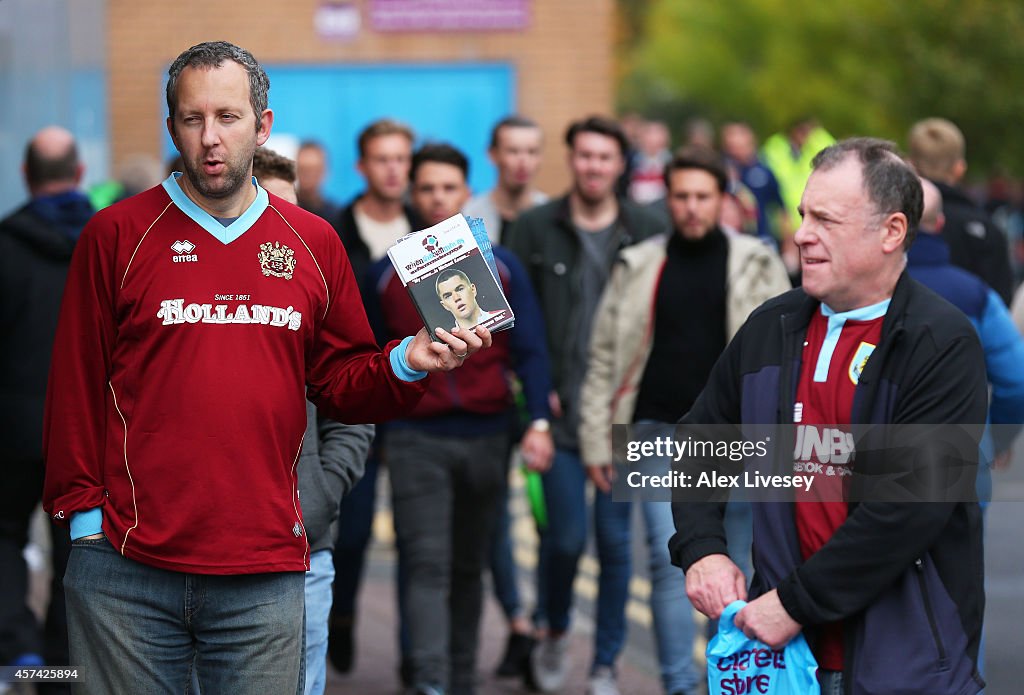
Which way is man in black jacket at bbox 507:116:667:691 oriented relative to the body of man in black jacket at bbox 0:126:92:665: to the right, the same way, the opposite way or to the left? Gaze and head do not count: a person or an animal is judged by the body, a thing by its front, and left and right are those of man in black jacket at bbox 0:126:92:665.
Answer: the opposite way

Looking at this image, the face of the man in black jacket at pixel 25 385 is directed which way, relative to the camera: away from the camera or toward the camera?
away from the camera

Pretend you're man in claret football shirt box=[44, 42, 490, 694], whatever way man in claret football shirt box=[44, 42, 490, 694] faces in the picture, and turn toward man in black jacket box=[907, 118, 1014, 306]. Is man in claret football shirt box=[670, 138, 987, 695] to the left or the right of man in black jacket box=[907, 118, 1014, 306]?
right

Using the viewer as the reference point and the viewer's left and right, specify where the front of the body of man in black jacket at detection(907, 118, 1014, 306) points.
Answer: facing away from the viewer

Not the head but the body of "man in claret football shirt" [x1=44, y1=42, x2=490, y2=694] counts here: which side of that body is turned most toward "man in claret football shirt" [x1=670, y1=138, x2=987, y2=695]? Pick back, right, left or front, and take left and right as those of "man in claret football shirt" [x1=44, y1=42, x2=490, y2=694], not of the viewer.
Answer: left

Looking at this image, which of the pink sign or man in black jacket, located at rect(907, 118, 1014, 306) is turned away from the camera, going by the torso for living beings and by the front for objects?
the man in black jacket

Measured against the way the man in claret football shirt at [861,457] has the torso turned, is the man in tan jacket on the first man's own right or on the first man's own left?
on the first man's own right

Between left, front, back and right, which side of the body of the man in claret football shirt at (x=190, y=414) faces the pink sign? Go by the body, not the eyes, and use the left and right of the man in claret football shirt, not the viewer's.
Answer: back

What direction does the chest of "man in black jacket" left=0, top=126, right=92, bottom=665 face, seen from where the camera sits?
away from the camera

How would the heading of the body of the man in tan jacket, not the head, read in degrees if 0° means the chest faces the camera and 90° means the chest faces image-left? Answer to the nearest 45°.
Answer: approximately 0°

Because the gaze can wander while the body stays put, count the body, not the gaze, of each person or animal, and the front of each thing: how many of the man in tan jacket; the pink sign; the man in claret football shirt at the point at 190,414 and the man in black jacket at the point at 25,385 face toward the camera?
3

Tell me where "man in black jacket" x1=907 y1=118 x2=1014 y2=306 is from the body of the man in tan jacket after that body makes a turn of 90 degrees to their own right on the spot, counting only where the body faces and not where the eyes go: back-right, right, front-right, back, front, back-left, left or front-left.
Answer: back-right

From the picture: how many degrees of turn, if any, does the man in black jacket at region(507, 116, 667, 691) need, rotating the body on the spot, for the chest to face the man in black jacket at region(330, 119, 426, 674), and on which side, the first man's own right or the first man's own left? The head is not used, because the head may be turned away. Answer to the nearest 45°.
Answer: approximately 90° to the first man's own right
